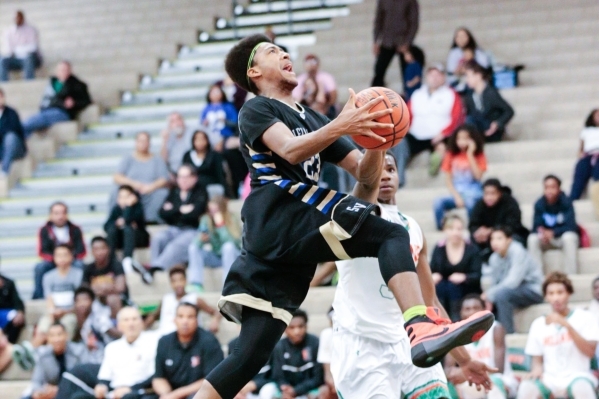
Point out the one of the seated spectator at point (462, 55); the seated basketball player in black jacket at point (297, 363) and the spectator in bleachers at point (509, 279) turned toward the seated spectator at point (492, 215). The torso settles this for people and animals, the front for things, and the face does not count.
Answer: the seated spectator at point (462, 55)

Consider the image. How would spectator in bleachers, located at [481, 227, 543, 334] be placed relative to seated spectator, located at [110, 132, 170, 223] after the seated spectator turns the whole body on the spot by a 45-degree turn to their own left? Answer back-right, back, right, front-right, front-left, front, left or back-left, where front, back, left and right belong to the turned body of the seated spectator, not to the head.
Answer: front

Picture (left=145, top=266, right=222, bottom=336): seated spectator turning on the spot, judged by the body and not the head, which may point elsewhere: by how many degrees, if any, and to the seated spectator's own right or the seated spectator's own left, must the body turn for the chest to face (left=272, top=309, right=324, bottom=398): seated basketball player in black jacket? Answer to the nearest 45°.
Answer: approximately 45° to the seated spectator's own left

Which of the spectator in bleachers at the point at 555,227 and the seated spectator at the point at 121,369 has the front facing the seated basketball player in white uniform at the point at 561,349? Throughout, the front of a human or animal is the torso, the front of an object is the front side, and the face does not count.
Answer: the spectator in bleachers at the point at 555,227

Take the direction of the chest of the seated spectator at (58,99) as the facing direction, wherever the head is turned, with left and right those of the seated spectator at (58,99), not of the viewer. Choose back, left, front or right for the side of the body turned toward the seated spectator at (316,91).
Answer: left

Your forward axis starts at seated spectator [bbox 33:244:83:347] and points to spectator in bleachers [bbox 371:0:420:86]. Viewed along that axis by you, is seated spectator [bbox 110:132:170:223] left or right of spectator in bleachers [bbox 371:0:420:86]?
left

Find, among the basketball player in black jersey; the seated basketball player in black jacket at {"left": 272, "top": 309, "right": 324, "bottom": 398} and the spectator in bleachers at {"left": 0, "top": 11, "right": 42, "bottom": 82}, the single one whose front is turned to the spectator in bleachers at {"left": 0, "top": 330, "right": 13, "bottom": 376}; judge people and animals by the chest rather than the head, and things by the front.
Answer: the spectator in bleachers at {"left": 0, "top": 11, "right": 42, "bottom": 82}
